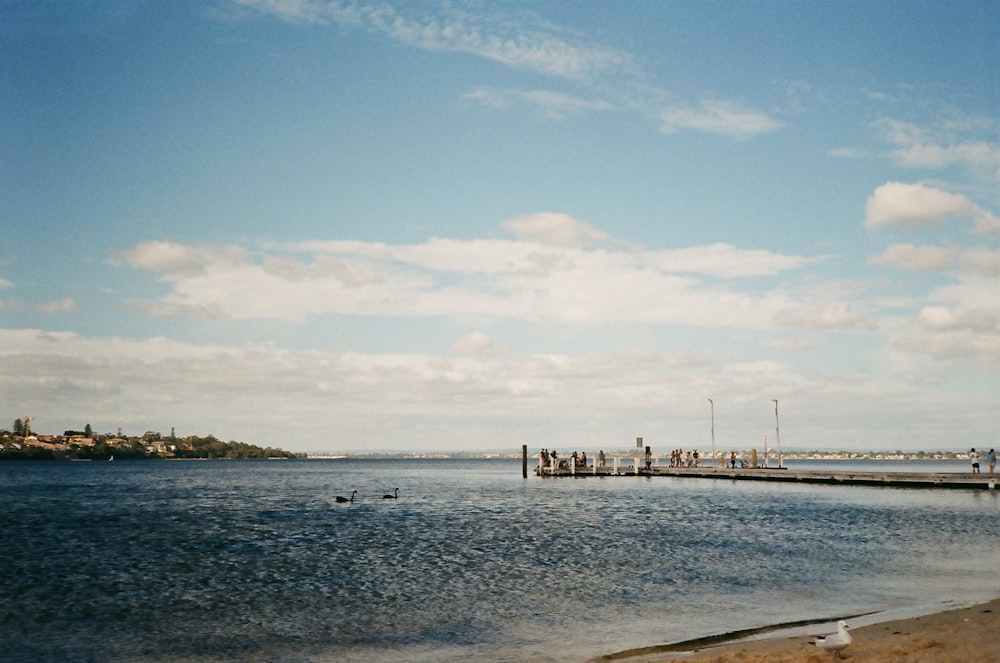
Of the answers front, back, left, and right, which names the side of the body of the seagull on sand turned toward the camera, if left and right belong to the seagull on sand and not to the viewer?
right
